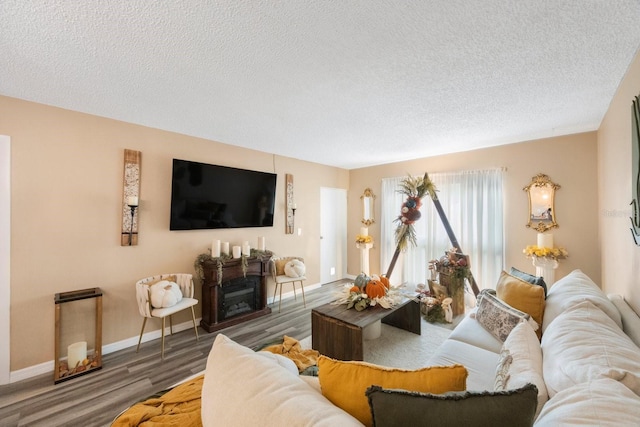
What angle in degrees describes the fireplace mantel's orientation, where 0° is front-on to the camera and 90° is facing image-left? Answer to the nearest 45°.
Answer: approximately 315°

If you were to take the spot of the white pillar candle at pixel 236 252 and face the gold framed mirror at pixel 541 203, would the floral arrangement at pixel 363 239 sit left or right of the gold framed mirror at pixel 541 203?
left

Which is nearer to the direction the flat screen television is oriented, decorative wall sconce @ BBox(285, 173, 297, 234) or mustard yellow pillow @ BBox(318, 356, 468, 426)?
the mustard yellow pillow

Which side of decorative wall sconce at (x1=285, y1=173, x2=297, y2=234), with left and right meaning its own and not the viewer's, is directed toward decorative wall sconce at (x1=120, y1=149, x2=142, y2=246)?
right

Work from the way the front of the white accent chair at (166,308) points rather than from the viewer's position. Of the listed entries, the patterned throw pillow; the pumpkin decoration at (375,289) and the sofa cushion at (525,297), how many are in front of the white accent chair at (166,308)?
3

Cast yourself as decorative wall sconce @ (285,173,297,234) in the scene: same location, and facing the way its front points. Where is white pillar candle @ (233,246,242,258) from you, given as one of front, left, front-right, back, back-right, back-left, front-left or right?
right

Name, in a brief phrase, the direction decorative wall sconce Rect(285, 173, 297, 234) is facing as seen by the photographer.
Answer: facing the viewer and to the right of the viewer

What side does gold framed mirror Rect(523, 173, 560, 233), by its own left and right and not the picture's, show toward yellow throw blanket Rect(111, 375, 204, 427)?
front

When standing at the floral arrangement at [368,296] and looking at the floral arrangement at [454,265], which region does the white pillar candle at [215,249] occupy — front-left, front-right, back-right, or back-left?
back-left

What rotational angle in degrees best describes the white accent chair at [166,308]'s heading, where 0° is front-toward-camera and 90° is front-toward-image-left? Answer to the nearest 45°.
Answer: approximately 315°

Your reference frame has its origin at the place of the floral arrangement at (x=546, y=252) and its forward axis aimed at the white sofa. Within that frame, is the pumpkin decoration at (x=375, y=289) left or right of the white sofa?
right

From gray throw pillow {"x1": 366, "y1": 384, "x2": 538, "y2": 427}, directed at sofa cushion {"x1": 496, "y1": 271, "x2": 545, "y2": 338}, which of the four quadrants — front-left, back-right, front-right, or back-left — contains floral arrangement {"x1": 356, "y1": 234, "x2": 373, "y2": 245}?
front-left

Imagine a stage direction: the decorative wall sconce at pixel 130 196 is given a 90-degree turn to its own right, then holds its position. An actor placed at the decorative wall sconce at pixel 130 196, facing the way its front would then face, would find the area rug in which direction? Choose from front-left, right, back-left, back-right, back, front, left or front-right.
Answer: back-left

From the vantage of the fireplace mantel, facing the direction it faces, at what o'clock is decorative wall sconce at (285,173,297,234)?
The decorative wall sconce is roughly at 9 o'clock from the fireplace mantel.

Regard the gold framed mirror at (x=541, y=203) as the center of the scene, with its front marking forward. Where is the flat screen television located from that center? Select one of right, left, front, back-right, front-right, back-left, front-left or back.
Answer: front-right

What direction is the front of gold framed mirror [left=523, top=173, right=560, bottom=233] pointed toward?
toward the camera
